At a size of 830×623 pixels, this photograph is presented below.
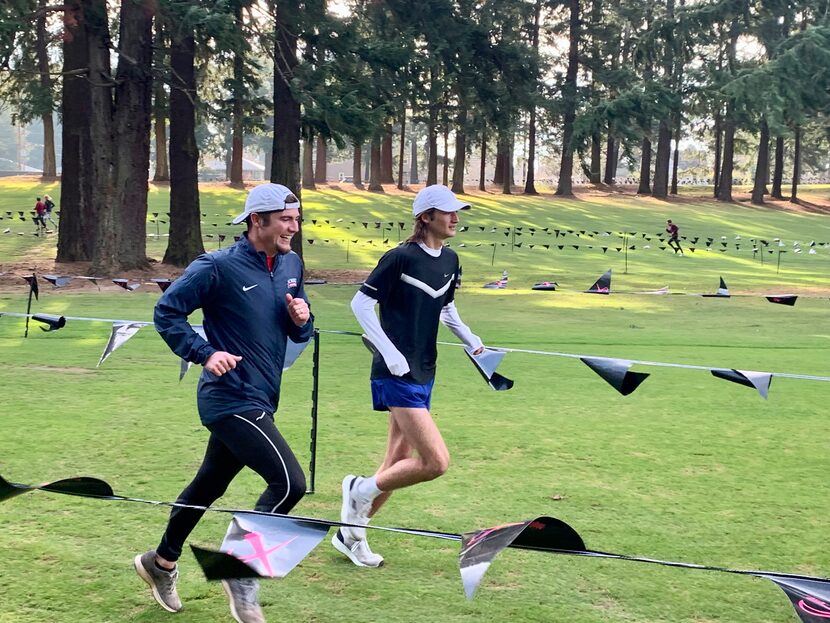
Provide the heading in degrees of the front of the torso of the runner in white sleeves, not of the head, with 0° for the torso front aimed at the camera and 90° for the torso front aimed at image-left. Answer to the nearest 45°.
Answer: approximately 315°

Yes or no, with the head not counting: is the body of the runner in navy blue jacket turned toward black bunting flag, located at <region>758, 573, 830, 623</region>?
yes

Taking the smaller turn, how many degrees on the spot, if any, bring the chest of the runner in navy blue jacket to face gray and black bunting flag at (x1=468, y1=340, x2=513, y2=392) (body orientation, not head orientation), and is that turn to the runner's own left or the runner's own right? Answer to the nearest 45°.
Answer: approximately 90° to the runner's own left

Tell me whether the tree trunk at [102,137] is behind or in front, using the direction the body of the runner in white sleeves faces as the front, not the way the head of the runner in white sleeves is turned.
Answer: behind

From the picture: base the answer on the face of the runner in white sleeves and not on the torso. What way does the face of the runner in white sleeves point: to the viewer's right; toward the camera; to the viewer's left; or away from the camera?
to the viewer's right

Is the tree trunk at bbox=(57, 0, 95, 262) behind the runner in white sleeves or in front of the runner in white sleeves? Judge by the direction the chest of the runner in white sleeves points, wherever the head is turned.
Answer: behind

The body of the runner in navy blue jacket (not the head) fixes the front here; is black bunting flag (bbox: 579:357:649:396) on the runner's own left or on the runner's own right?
on the runner's own left

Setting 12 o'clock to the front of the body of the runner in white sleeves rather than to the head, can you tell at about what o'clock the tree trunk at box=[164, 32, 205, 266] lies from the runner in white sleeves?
The tree trunk is roughly at 7 o'clock from the runner in white sleeves.

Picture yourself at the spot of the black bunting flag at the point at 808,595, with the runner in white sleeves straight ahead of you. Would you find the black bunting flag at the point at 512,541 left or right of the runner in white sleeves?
left

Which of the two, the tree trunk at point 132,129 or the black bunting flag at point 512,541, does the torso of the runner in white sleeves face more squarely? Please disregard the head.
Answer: the black bunting flag

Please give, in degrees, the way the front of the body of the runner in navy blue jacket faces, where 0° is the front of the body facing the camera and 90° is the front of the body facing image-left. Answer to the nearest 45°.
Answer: approximately 315°

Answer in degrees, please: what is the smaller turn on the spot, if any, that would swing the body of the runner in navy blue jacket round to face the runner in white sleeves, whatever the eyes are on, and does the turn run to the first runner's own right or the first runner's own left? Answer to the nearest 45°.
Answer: approximately 90° to the first runner's own left
